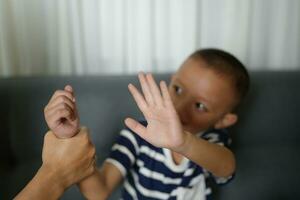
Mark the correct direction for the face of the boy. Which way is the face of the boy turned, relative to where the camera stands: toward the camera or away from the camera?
toward the camera

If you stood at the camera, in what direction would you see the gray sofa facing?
facing the viewer
